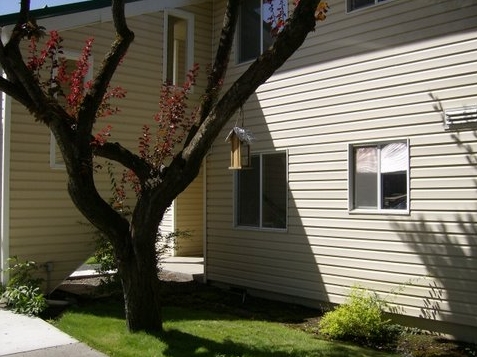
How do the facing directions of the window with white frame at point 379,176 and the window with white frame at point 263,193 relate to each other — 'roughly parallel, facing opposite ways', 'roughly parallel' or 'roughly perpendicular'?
roughly parallel

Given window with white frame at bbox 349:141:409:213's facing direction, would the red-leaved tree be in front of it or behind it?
in front

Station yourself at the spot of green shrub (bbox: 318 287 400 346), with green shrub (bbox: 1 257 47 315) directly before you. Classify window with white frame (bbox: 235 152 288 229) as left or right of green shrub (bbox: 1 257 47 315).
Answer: right

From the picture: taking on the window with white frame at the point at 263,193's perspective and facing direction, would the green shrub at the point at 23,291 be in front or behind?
in front

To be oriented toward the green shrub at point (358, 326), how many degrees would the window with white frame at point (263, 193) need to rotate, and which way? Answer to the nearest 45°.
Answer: approximately 90° to its left

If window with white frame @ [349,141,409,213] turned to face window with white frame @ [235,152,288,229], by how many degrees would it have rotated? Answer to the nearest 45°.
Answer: approximately 90° to its right

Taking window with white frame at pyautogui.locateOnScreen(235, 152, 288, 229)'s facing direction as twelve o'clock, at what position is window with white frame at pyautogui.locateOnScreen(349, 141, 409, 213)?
window with white frame at pyautogui.locateOnScreen(349, 141, 409, 213) is roughly at 9 o'clock from window with white frame at pyautogui.locateOnScreen(235, 152, 288, 229).

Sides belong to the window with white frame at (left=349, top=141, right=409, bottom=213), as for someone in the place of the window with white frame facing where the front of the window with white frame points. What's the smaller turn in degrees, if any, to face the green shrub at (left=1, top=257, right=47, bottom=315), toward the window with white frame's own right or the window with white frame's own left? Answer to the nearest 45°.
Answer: approximately 45° to the window with white frame's own right

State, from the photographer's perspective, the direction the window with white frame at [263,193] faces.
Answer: facing the viewer and to the left of the viewer

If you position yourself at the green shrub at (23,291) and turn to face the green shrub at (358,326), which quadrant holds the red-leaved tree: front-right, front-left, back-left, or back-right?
front-right

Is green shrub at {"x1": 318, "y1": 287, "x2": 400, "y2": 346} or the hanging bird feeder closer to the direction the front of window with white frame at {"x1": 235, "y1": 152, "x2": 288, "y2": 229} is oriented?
the hanging bird feeder

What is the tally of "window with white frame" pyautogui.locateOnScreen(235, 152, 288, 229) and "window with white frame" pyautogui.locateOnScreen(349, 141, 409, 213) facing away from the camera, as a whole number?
0
